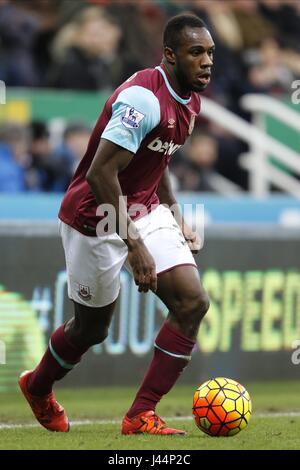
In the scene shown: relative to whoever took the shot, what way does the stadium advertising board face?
facing the viewer

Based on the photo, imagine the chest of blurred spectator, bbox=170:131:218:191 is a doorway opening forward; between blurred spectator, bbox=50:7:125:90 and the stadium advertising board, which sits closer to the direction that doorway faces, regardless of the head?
the stadium advertising board

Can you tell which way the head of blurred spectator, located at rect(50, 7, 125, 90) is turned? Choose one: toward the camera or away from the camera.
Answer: toward the camera

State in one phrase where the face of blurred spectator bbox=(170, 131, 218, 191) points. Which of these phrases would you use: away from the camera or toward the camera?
toward the camera

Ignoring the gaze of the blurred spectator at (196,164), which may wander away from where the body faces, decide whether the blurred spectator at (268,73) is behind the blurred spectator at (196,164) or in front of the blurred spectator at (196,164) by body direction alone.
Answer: behind

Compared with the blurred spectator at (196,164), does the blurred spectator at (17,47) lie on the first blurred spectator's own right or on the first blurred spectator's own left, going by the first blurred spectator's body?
on the first blurred spectator's own right

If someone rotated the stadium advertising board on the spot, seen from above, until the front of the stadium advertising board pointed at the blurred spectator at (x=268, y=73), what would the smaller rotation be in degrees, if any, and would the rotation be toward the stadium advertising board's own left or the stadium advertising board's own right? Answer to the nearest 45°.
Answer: approximately 180°

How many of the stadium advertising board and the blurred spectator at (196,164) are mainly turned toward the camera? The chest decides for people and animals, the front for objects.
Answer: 2

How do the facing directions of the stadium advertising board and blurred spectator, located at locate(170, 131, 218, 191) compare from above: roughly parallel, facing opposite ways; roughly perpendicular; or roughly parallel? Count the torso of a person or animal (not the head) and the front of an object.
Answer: roughly parallel

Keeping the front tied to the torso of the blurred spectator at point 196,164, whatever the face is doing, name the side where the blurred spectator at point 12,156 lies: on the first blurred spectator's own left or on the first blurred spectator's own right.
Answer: on the first blurred spectator's own right

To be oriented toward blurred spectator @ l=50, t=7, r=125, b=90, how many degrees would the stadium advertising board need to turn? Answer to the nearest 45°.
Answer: approximately 135° to its right

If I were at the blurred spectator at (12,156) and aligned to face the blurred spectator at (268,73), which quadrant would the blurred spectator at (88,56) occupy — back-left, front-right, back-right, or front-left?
front-left

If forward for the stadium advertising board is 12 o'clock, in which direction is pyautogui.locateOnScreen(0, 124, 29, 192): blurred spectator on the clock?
The blurred spectator is roughly at 4 o'clock from the stadium advertising board.

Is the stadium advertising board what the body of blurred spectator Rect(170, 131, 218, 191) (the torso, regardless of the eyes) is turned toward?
yes

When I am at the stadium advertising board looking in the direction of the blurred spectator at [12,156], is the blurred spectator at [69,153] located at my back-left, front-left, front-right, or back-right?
front-right

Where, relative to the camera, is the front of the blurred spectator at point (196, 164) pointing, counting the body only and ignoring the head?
toward the camera
